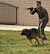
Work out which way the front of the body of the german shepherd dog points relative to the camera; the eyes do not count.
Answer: to the viewer's left
